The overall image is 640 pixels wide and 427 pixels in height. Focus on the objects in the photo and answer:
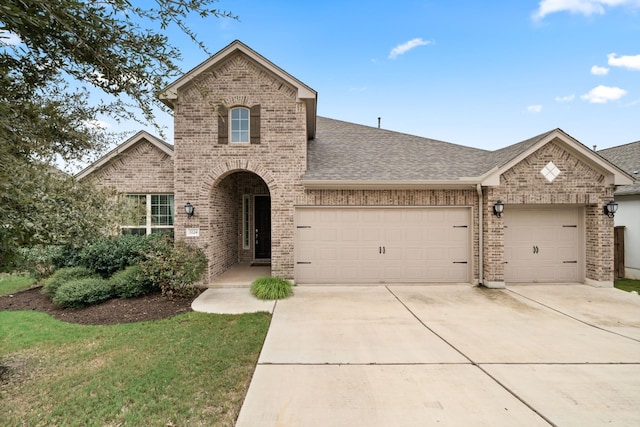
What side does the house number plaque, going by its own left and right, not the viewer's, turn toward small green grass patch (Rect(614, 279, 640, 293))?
left

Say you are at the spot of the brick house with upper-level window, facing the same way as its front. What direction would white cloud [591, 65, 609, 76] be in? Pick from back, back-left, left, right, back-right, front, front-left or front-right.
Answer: back-left

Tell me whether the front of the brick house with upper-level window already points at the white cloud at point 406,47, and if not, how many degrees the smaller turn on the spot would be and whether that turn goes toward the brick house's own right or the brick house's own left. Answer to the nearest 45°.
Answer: approximately 180°

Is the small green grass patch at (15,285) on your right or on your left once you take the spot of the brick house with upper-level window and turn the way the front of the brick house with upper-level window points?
on your right

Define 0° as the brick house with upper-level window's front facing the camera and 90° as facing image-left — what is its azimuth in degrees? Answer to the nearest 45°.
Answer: approximately 0°

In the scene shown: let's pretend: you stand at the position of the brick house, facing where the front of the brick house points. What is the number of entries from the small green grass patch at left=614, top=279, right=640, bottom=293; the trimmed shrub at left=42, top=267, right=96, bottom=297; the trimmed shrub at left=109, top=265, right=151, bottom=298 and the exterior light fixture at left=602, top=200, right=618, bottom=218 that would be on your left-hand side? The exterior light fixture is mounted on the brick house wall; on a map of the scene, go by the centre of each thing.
2

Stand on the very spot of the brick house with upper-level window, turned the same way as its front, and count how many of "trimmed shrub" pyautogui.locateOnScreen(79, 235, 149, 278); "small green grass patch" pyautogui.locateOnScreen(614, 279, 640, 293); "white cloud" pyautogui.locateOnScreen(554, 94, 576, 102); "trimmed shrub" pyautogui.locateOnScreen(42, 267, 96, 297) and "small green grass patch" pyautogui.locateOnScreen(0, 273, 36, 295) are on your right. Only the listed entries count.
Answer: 3

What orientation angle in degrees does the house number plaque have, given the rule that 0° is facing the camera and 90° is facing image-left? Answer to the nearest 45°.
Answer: approximately 0°

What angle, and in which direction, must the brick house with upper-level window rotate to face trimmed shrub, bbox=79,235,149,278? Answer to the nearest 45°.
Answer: approximately 90° to its right
